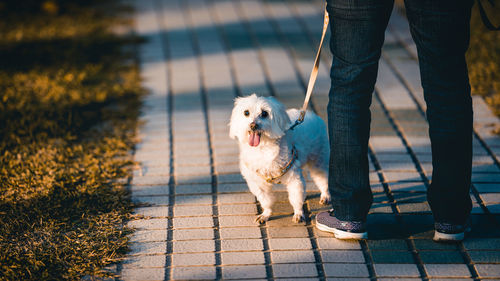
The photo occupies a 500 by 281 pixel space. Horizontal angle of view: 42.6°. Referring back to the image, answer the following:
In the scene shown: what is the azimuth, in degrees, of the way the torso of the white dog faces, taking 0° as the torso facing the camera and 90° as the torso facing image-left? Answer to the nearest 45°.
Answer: approximately 45°
